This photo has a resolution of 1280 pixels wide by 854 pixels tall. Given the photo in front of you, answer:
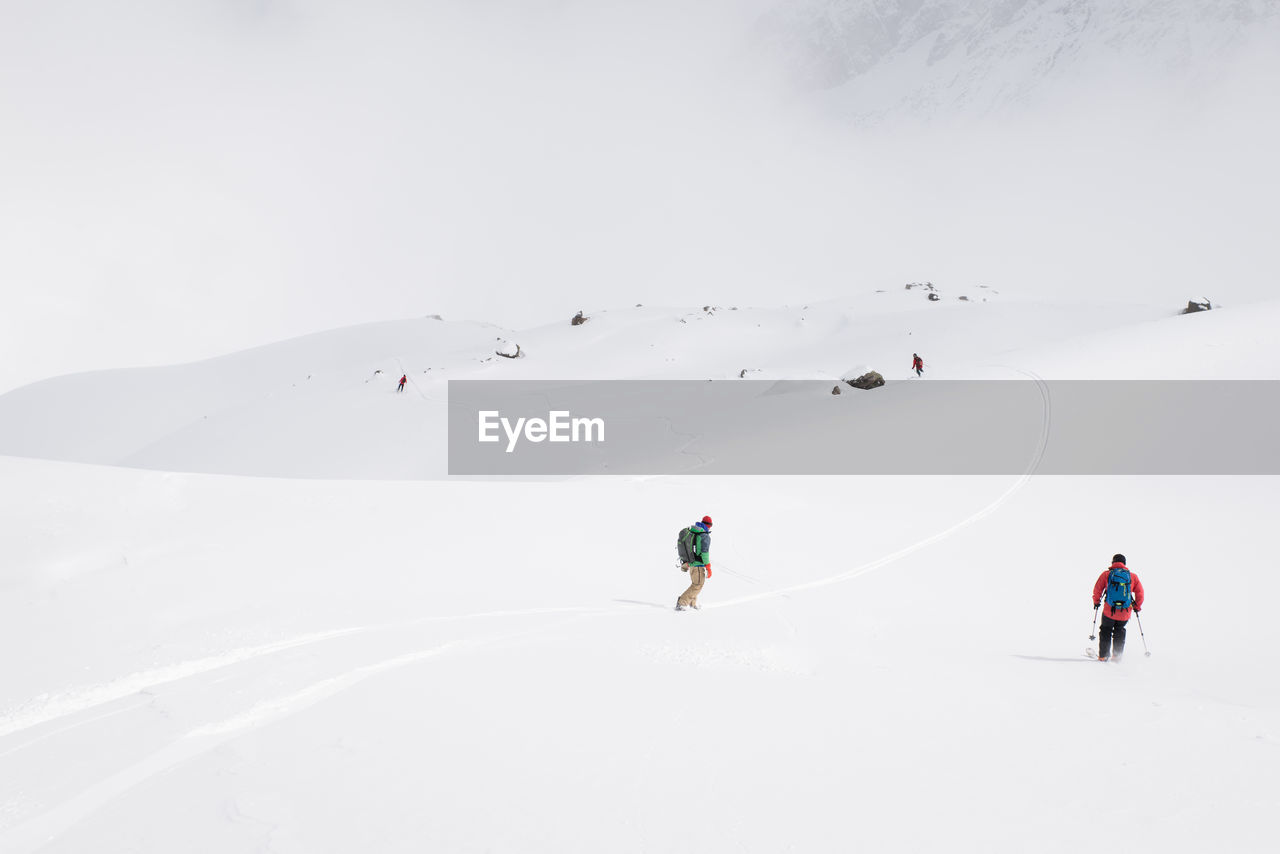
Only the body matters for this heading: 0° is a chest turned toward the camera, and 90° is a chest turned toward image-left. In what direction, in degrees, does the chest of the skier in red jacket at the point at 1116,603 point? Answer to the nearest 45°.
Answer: approximately 180°

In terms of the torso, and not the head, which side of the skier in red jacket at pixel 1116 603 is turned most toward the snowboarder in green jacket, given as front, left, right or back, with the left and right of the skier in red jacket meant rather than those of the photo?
left

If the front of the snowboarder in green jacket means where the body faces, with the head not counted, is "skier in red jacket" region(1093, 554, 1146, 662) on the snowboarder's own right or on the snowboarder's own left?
on the snowboarder's own right

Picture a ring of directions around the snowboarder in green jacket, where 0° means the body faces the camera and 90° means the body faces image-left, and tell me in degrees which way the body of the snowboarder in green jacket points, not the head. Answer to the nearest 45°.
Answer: approximately 225°

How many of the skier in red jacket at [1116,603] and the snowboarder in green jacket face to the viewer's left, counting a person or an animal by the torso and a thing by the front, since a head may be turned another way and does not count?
0
